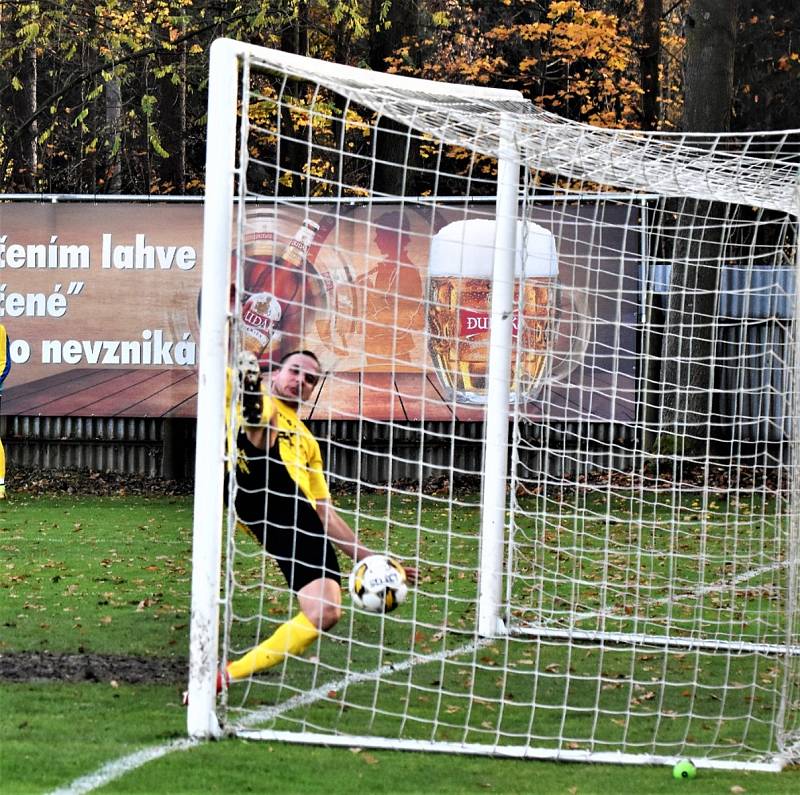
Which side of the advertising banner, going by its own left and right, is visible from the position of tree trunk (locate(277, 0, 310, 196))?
back

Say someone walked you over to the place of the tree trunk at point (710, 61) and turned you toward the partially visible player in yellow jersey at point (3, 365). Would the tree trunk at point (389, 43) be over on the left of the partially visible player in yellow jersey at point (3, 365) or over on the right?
right

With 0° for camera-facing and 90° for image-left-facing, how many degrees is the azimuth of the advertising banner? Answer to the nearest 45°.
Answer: approximately 0°

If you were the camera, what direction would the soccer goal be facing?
facing to the left of the viewer

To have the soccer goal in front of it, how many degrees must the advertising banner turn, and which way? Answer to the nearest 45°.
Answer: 0° — it already faces it

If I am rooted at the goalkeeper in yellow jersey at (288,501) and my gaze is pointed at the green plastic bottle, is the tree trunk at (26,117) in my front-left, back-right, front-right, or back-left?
back-left

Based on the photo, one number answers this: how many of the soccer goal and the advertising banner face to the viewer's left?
1
